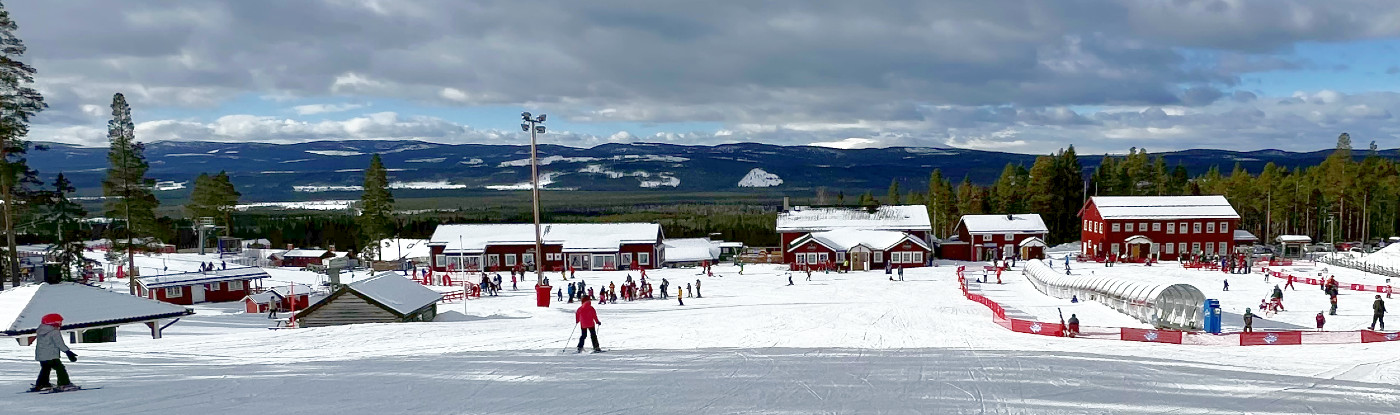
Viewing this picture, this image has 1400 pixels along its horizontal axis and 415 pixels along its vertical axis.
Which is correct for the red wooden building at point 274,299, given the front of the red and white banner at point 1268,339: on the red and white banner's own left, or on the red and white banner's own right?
on the red and white banner's own right

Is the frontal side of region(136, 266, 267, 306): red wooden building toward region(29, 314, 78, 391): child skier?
yes

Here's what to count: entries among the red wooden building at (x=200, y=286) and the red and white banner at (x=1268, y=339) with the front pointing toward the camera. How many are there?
2

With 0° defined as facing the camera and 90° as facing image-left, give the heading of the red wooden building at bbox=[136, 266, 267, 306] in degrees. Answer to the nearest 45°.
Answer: approximately 0°

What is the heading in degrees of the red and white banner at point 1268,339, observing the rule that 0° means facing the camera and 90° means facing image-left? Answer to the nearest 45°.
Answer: approximately 0°

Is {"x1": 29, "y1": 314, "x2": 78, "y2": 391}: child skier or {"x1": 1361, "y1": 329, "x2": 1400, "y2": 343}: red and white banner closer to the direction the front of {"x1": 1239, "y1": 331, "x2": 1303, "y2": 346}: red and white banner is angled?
the child skier

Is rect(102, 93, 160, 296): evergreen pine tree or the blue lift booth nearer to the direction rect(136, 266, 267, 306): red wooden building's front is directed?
the blue lift booth
